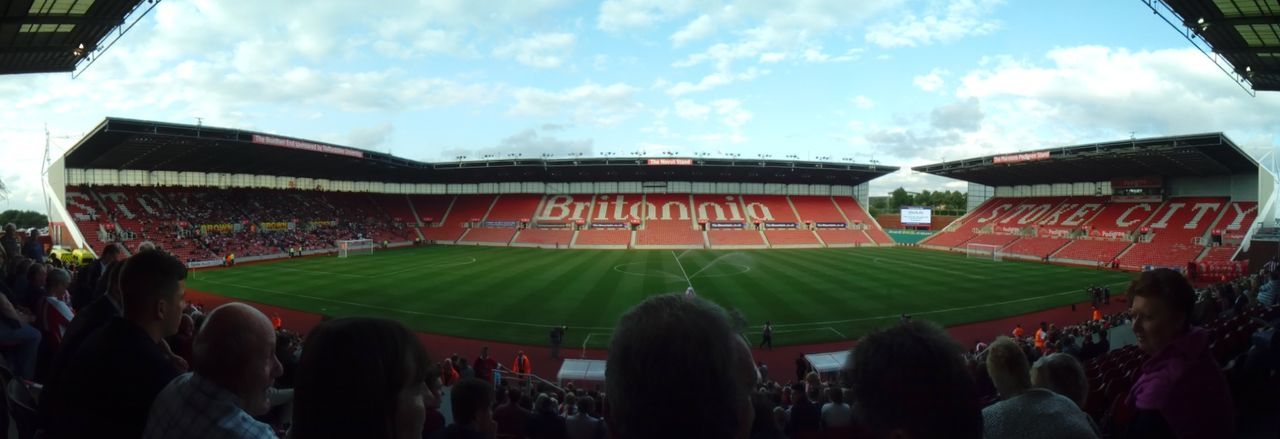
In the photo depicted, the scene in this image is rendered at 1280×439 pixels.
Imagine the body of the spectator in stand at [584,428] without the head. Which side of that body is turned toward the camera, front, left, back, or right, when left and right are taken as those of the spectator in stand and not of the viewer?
back

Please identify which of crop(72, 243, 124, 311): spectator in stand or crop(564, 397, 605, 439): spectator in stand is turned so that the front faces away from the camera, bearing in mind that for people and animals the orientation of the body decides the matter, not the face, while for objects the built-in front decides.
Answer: crop(564, 397, 605, 439): spectator in stand

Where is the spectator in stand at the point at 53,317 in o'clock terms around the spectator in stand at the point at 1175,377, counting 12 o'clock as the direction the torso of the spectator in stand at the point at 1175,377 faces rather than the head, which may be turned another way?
the spectator in stand at the point at 53,317 is roughly at 11 o'clock from the spectator in stand at the point at 1175,377.

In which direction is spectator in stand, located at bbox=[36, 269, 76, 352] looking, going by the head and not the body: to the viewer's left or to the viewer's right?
to the viewer's right

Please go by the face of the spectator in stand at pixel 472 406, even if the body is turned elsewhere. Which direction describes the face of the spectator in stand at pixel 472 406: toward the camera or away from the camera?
away from the camera

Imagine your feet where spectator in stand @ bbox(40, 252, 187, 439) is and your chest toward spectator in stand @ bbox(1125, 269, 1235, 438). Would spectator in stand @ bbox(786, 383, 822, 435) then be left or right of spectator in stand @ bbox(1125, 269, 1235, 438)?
left

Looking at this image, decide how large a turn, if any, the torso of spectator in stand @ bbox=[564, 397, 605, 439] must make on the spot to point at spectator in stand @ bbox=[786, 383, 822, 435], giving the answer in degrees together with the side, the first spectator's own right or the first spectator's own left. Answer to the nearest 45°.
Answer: approximately 90° to the first spectator's own right

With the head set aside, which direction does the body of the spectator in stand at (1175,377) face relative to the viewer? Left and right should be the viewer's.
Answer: facing to the left of the viewer

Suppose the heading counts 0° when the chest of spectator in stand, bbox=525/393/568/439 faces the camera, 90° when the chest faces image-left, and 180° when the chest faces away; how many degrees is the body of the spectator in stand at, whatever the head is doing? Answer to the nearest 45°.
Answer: approximately 180°

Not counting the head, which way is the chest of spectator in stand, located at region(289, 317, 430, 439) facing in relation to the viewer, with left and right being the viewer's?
facing away from the viewer and to the right of the viewer

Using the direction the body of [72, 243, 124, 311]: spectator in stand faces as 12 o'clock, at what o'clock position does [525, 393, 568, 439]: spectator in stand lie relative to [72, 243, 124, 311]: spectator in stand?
[525, 393, 568, 439]: spectator in stand is roughly at 2 o'clock from [72, 243, 124, 311]: spectator in stand.

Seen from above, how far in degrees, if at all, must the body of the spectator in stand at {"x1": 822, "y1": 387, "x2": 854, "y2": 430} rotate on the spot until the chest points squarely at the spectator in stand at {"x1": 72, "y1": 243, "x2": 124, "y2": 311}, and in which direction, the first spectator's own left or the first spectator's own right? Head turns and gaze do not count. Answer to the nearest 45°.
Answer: approximately 90° to the first spectator's own left

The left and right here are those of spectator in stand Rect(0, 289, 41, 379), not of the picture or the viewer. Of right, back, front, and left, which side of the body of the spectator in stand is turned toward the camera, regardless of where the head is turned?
right
